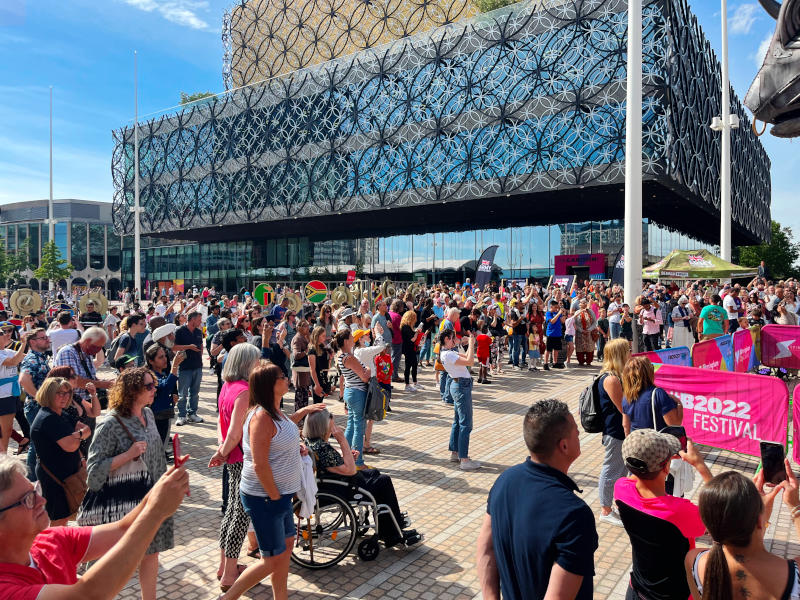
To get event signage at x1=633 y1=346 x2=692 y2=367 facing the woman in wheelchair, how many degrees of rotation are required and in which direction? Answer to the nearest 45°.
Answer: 0° — it already faces them

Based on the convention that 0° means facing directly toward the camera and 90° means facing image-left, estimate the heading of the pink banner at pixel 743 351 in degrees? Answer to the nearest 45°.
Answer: approximately 45°

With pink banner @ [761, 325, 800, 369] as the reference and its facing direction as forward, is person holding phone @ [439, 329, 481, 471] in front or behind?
in front

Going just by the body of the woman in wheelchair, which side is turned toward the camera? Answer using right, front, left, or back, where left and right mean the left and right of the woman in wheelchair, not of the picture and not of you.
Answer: right

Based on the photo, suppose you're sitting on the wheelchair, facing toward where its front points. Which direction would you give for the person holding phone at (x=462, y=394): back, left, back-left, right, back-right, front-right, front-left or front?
front-left

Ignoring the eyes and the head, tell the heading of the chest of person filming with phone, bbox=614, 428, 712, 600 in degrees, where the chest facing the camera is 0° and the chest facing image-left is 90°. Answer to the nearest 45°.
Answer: approximately 225°

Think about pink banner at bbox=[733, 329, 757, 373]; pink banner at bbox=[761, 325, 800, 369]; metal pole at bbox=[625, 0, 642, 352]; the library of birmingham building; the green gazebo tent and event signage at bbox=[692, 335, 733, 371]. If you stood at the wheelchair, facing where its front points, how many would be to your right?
0

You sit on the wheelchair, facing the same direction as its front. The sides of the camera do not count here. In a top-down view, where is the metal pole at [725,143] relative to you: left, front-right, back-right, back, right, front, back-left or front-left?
front-left

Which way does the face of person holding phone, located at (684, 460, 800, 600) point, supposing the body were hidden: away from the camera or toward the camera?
away from the camera

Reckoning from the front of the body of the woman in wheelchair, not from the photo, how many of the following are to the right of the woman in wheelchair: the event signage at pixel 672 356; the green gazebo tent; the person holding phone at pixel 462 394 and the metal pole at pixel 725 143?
0

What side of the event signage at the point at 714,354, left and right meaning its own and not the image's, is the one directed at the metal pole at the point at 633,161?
right

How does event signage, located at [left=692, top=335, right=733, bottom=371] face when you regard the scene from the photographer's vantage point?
facing the viewer and to the left of the viewer

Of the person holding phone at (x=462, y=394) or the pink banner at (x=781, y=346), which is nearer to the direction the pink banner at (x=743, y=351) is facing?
the person holding phone

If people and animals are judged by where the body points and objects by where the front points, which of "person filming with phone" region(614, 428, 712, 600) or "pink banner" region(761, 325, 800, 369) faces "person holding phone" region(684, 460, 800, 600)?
the pink banner

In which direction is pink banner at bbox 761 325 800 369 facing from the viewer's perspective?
toward the camera

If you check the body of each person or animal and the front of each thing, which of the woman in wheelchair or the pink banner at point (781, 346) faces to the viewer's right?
the woman in wheelchair

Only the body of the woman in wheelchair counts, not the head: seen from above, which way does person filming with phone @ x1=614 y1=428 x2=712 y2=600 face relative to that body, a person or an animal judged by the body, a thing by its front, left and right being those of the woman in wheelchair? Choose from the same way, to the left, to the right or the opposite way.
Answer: the same way

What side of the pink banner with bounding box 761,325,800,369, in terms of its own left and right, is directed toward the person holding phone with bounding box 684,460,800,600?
front
